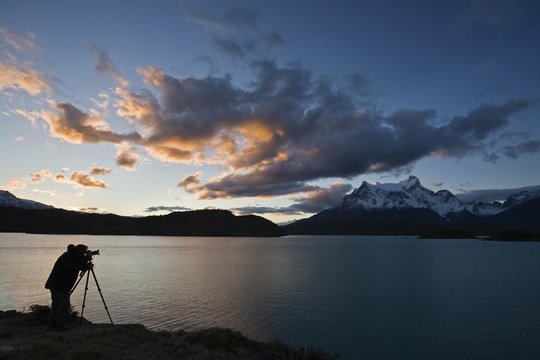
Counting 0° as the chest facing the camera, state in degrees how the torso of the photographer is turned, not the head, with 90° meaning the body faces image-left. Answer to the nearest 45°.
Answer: approximately 270°
